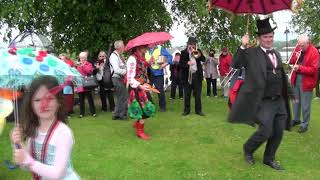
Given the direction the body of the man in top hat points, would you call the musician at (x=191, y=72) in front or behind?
behind

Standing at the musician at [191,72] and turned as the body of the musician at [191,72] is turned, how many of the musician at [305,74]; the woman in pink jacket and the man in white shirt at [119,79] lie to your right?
2

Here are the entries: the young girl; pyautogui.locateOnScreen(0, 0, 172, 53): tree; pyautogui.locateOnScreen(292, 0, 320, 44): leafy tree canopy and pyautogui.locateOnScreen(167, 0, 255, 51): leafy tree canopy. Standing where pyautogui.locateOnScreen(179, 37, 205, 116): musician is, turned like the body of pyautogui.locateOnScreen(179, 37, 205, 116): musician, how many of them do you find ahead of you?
1

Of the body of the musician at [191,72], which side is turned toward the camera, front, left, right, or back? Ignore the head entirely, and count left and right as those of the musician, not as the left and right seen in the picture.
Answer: front

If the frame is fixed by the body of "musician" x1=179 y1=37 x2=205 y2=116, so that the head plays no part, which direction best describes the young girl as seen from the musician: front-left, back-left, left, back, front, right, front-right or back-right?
front

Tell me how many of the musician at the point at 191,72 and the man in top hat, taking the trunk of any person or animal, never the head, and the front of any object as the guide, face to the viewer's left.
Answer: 0

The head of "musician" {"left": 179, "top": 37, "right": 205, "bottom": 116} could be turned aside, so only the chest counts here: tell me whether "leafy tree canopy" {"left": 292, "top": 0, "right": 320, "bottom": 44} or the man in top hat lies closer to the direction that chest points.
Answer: the man in top hat

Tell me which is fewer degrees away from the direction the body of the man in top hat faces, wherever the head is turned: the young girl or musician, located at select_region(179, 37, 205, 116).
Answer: the young girl

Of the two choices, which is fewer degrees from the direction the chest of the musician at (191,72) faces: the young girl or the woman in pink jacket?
the young girl

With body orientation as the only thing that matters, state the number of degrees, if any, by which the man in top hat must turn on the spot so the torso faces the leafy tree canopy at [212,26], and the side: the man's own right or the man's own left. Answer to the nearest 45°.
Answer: approximately 135° to the man's own left

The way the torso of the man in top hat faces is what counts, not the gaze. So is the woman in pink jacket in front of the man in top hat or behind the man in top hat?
behind

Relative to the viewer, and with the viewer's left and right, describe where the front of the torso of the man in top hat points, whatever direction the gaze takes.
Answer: facing the viewer and to the right of the viewer

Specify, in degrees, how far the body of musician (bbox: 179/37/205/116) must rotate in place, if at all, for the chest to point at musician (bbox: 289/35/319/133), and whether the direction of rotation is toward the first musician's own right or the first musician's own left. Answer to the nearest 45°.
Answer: approximately 45° to the first musician's own left
